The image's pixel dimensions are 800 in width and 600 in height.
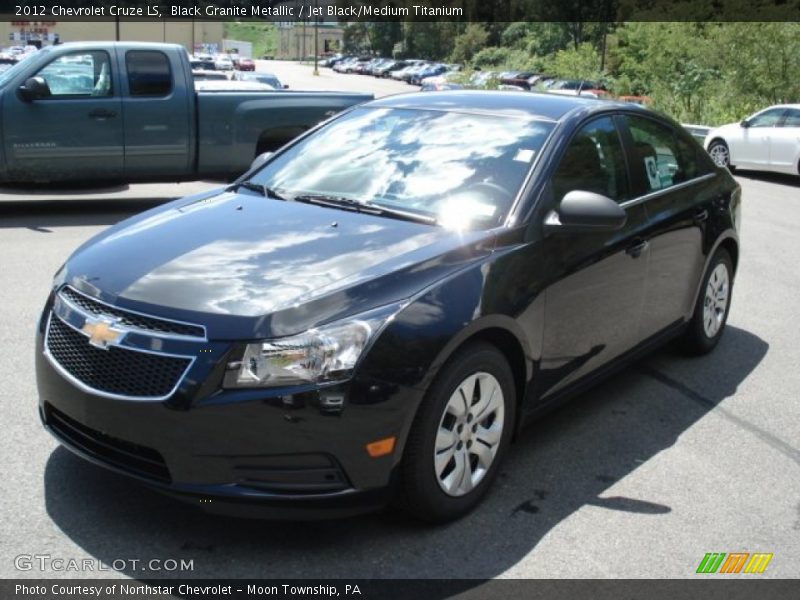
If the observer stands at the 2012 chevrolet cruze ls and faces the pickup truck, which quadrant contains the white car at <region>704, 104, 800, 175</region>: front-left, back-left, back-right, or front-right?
front-right

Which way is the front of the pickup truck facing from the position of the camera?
facing to the left of the viewer

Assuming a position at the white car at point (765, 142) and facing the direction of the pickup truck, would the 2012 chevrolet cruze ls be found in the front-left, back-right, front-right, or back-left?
front-left

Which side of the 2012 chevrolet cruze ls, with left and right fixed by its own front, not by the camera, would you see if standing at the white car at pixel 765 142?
back

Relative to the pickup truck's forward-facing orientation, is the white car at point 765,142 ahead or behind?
behind

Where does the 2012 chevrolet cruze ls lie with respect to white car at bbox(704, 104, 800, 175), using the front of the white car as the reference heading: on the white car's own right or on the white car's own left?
on the white car's own left

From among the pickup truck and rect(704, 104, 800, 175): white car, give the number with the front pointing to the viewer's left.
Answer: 2

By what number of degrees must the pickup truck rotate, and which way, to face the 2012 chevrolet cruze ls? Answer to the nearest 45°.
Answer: approximately 90° to its left

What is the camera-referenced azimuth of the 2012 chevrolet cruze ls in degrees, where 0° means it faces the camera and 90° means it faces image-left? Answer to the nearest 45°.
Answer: approximately 45°

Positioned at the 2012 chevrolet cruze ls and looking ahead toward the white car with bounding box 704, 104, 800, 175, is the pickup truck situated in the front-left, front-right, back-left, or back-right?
front-left

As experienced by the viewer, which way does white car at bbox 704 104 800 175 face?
facing to the left of the viewer

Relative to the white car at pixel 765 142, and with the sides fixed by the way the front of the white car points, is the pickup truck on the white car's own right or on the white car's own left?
on the white car's own left
